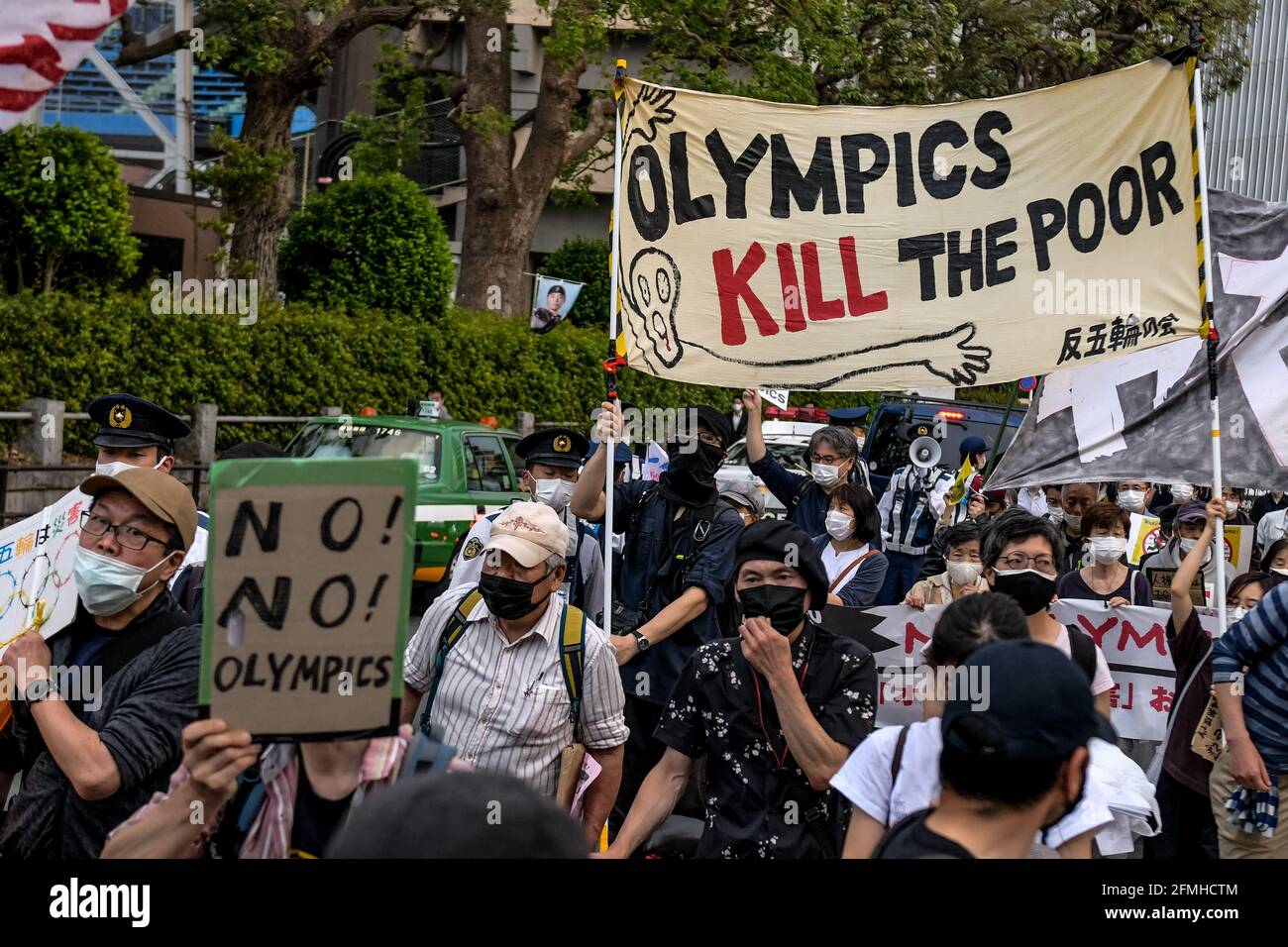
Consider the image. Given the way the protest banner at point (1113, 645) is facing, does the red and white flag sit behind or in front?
in front

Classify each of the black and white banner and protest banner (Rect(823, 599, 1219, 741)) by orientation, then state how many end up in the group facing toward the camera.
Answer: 2

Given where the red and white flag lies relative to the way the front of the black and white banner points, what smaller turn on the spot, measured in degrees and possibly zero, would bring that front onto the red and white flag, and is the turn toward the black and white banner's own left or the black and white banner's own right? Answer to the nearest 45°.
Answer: approximately 45° to the black and white banner's own right
